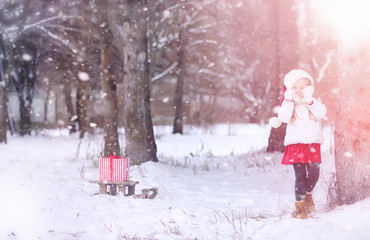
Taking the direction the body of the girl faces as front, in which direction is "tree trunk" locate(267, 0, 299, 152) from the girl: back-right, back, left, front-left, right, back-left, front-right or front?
back

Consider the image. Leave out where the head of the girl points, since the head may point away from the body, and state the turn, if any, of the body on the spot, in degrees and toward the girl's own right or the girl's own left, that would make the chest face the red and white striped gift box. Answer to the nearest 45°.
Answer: approximately 135° to the girl's own right

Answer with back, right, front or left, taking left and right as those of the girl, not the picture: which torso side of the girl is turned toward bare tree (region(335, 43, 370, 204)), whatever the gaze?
left

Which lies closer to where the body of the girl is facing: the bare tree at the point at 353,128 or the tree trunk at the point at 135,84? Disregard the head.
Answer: the bare tree

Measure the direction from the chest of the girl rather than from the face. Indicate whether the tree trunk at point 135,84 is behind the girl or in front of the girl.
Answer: behind

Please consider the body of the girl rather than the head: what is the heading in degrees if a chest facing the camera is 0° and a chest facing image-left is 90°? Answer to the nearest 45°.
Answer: approximately 0°

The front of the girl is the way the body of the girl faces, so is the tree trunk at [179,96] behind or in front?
behind

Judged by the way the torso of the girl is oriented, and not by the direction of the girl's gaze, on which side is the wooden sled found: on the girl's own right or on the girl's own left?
on the girl's own right

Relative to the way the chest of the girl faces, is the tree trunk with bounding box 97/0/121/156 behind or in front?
behind

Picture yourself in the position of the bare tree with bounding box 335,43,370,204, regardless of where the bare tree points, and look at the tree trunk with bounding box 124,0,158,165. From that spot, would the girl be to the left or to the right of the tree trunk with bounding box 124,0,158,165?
left
